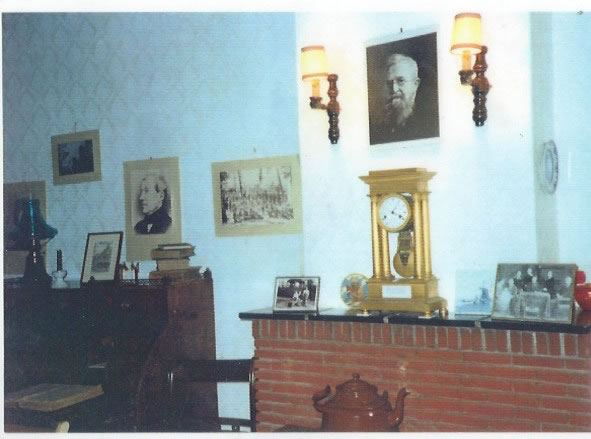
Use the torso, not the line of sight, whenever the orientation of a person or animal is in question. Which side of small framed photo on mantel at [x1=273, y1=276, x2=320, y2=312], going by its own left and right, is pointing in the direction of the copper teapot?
front

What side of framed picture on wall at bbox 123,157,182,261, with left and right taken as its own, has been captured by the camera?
front

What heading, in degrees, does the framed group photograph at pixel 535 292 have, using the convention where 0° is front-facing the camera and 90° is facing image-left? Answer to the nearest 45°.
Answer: approximately 0°

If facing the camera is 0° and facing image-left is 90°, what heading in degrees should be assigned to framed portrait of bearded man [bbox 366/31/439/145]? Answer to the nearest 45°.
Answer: approximately 45°

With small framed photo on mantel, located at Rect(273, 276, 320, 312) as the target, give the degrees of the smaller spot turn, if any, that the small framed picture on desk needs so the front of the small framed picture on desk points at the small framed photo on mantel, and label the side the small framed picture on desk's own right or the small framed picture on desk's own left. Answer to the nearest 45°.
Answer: approximately 90° to the small framed picture on desk's own left

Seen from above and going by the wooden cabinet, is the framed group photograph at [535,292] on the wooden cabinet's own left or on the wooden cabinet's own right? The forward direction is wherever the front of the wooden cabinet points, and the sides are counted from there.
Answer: on the wooden cabinet's own left

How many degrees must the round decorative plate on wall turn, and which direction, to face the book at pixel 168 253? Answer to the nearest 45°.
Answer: approximately 45° to its right

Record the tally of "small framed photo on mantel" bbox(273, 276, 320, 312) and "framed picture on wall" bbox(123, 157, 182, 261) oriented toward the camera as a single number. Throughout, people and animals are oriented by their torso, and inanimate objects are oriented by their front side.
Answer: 2
